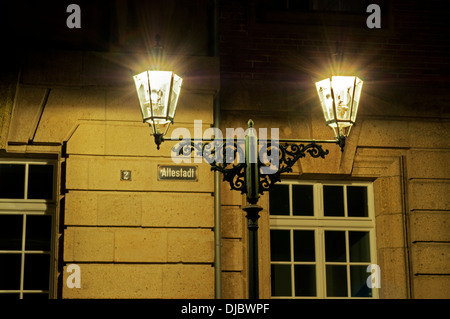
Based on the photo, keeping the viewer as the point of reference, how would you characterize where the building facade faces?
facing the viewer

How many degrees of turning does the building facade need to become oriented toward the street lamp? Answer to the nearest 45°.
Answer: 0° — it already faces it
